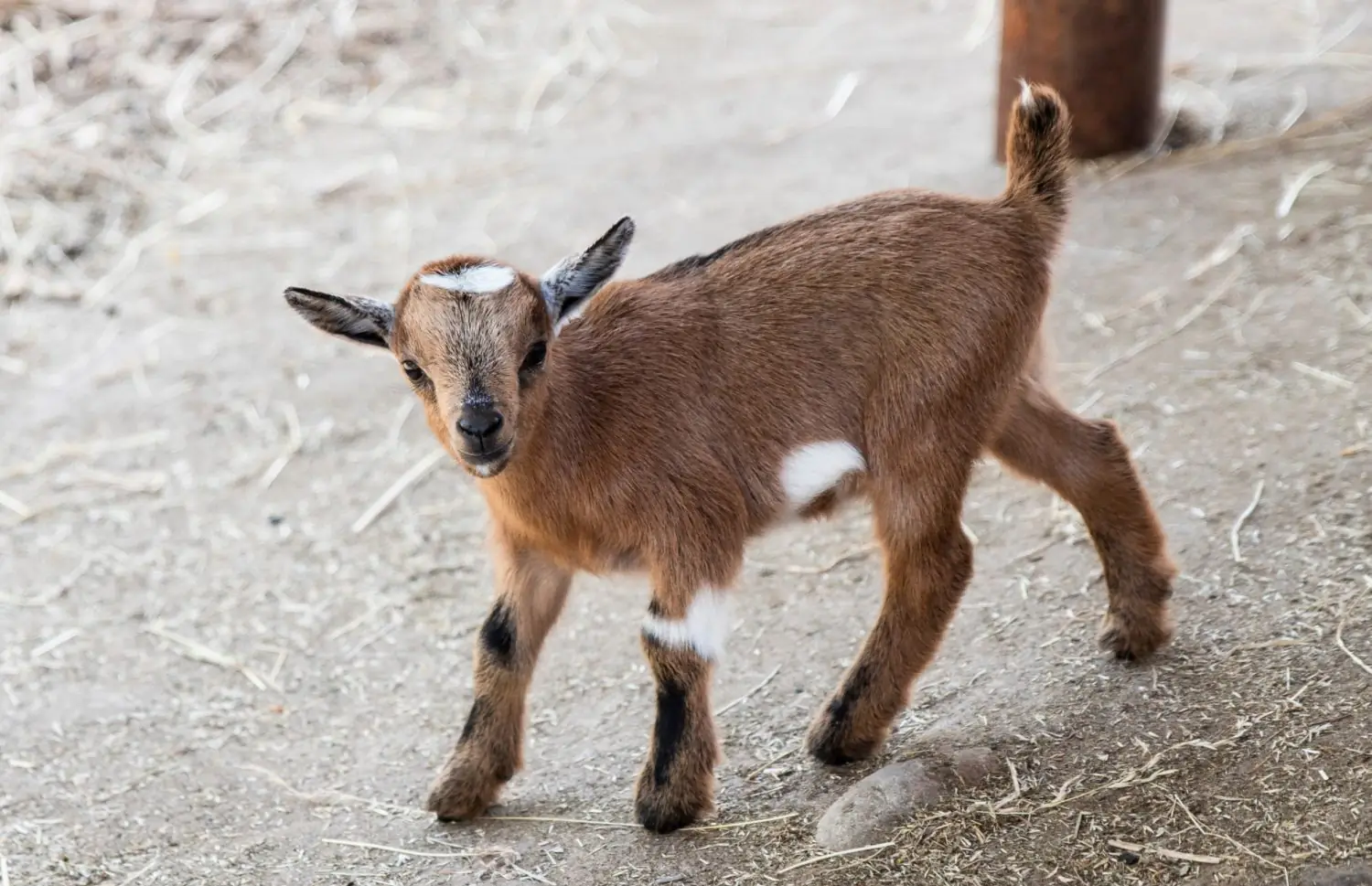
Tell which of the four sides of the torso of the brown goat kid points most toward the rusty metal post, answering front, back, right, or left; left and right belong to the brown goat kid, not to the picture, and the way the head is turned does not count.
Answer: back

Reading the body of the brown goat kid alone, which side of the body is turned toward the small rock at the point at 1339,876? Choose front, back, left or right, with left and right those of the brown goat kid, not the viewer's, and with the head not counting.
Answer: left

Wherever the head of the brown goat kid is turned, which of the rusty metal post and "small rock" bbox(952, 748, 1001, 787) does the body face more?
the small rock

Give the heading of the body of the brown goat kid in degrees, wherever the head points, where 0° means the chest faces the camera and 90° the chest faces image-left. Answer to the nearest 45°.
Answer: approximately 45°

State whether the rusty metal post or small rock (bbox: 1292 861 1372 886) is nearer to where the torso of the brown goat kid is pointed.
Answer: the small rock
